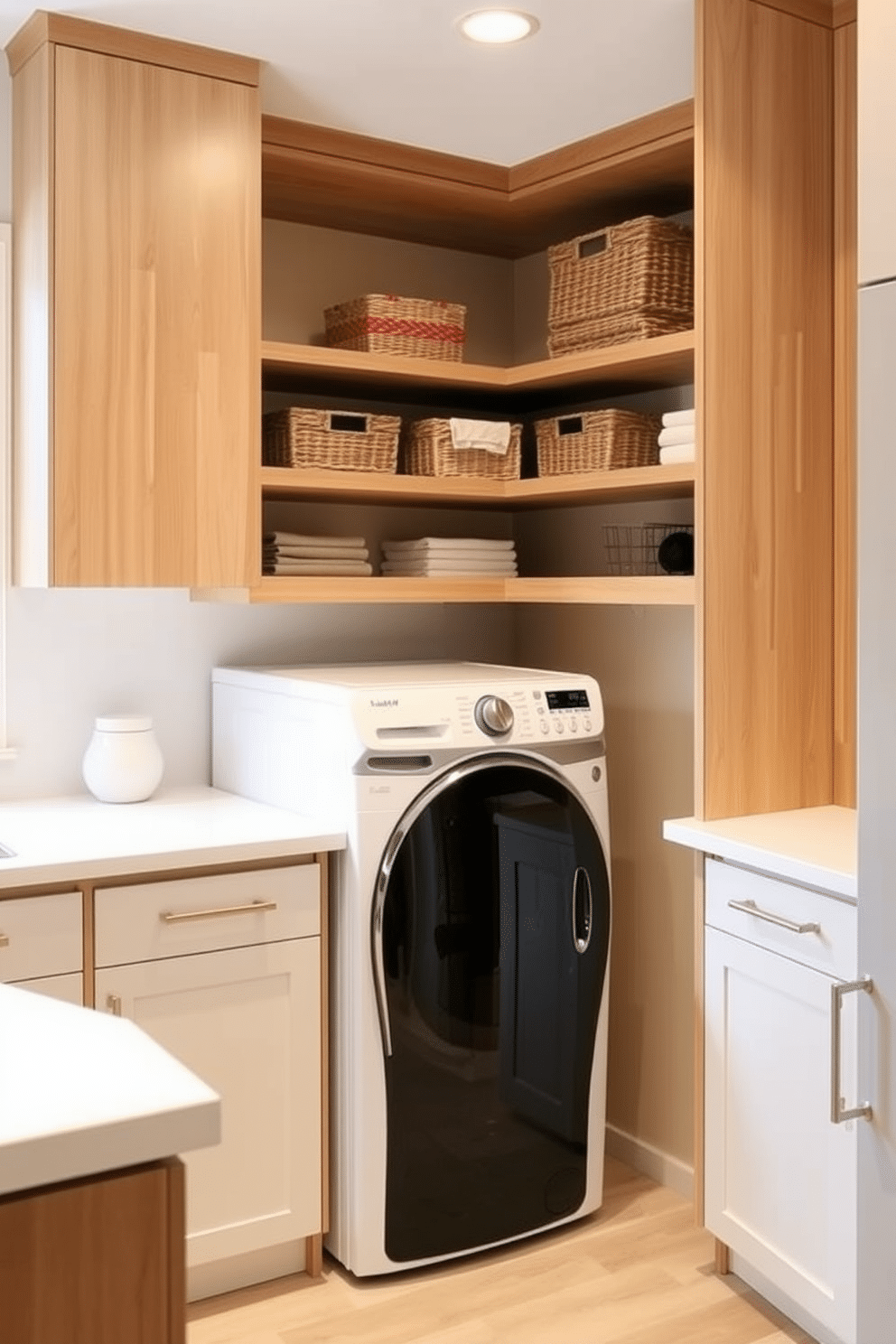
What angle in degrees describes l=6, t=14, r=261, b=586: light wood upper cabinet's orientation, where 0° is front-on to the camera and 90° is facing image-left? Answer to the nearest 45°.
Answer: approximately 315°

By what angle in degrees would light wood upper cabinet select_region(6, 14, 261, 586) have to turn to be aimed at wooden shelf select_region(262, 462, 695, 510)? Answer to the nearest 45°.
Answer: approximately 45° to its left

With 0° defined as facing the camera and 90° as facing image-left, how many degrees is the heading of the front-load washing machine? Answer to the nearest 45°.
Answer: approximately 315°

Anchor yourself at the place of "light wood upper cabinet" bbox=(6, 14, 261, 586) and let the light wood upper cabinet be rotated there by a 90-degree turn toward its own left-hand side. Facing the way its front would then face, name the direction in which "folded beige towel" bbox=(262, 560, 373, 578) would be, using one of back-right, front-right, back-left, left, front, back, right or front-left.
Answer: front

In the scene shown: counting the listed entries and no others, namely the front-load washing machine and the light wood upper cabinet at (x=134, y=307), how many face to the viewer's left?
0

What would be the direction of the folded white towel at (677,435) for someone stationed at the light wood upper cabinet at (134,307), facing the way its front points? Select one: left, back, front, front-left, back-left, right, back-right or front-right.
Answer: front-left

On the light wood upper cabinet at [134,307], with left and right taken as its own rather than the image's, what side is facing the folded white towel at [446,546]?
left
